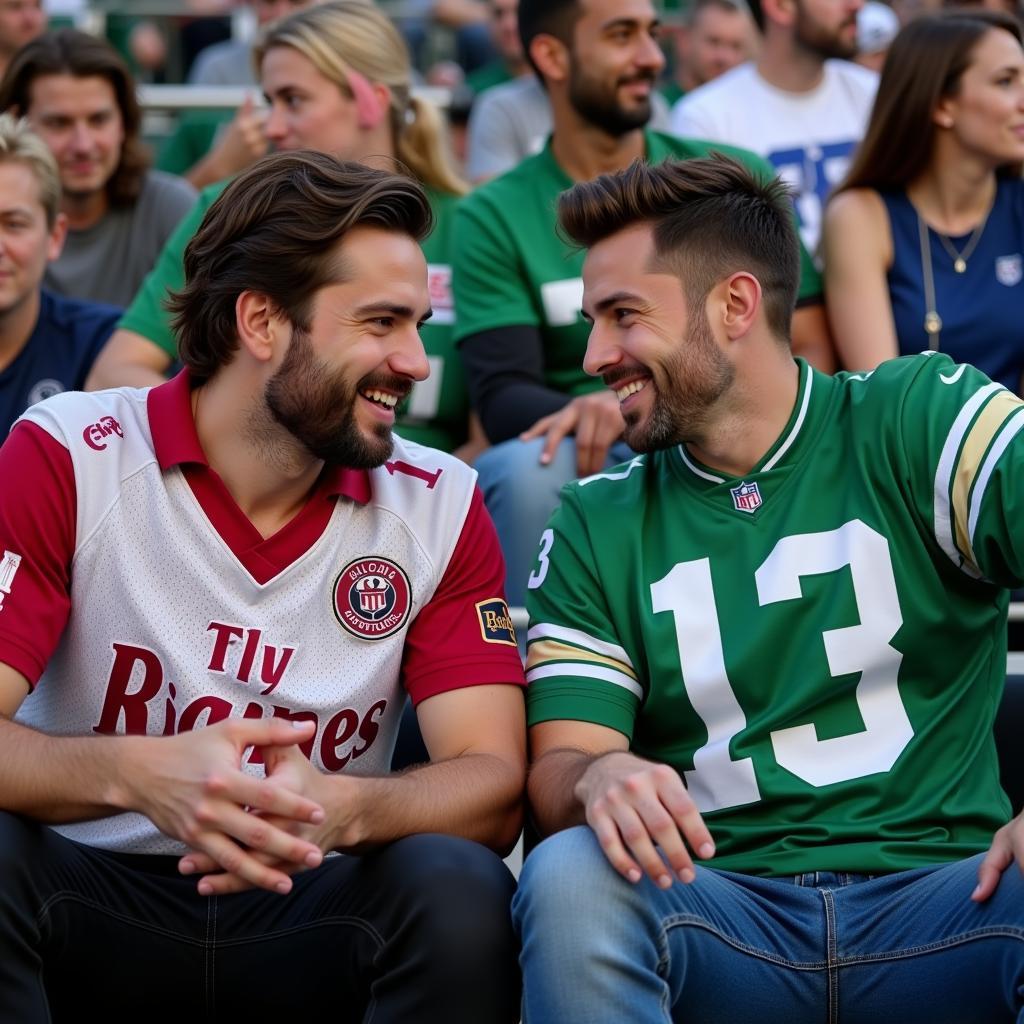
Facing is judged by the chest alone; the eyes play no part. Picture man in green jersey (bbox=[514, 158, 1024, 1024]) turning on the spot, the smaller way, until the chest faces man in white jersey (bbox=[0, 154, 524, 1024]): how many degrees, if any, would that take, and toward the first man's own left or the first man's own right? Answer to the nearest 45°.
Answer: approximately 90° to the first man's own right

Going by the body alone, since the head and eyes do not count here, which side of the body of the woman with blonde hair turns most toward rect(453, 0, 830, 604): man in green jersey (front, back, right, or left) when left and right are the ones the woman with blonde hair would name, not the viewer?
left

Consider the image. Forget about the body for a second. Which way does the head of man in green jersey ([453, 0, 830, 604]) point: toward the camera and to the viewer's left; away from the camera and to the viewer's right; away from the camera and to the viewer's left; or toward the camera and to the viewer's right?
toward the camera and to the viewer's right

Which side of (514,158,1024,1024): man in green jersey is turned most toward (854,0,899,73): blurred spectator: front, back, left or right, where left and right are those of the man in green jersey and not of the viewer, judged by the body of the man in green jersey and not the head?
back

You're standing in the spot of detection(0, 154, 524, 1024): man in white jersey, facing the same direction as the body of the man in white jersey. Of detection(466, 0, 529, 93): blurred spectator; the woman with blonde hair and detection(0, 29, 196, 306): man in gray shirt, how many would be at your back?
3

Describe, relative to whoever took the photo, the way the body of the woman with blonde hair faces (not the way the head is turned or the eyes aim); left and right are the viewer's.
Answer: facing the viewer and to the left of the viewer

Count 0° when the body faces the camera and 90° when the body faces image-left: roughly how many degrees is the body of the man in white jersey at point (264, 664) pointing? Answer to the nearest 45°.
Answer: approximately 0°

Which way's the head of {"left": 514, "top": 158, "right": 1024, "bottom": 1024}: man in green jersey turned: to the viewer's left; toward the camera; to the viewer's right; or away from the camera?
to the viewer's left

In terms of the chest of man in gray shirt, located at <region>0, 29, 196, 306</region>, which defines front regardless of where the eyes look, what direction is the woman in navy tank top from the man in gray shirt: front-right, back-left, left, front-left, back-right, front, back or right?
front-left

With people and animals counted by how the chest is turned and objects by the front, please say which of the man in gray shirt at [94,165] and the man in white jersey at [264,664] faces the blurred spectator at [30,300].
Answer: the man in gray shirt

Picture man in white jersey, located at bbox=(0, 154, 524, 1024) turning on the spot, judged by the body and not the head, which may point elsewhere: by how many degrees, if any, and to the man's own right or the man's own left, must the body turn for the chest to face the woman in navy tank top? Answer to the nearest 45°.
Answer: approximately 135° to the man's own left
